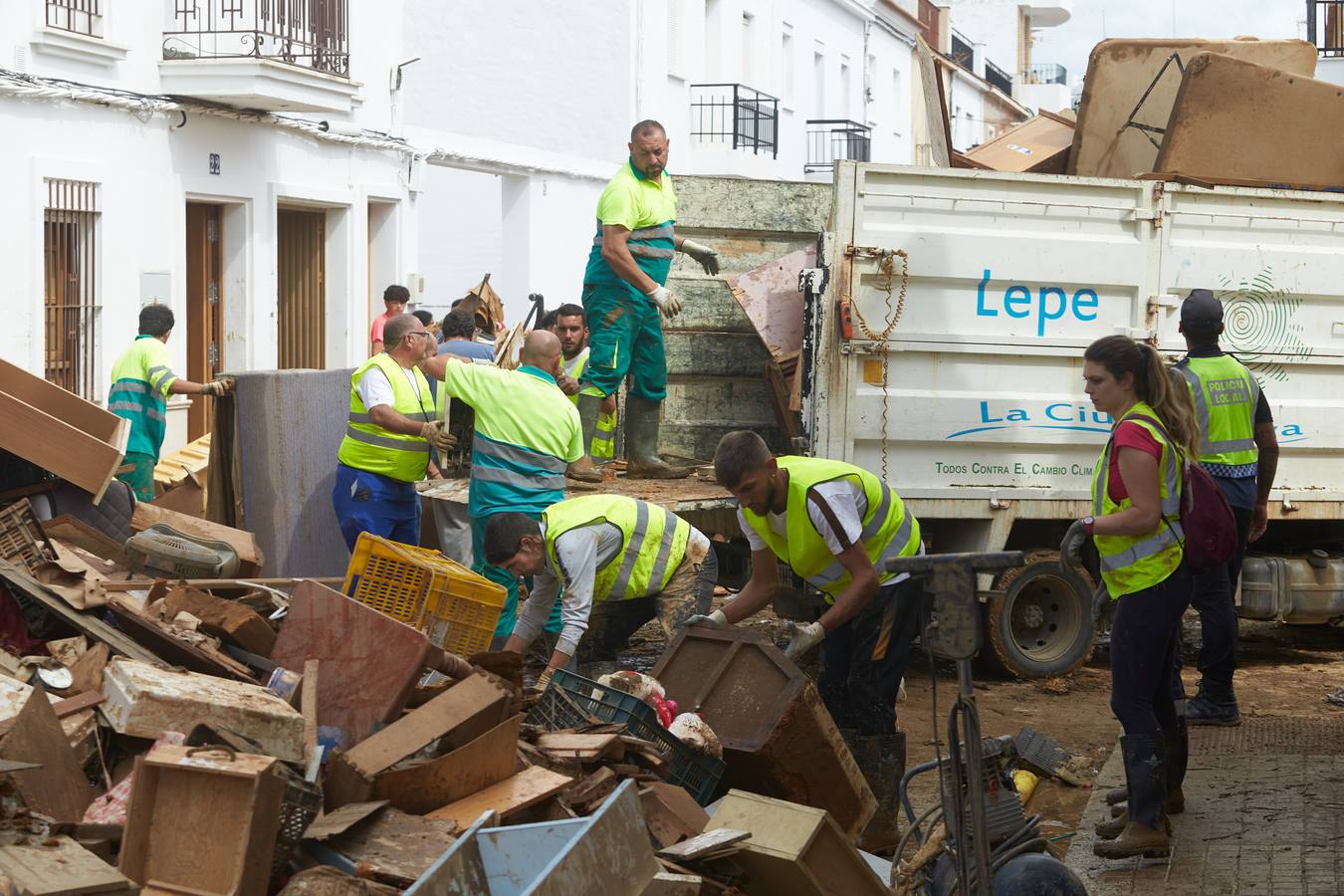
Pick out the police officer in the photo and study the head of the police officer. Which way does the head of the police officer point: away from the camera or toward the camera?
away from the camera

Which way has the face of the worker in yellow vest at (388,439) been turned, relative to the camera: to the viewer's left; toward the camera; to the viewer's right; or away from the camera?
to the viewer's right

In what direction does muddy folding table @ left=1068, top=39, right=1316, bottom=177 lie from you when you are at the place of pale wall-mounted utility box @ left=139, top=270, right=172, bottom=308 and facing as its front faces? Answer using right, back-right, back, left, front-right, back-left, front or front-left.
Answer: front-left

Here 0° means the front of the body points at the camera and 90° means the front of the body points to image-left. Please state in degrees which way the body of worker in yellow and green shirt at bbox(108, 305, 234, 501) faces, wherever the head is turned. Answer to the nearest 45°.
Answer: approximately 225°

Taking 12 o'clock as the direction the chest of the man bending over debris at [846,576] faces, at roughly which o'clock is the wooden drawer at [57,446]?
The wooden drawer is roughly at 2 o'clock from the man bending over debris.

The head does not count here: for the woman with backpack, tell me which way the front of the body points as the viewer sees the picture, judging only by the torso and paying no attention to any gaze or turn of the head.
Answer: to the viewer's left

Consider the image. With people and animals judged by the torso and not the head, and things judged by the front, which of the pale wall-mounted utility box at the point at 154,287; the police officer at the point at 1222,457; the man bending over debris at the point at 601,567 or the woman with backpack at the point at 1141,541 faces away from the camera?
the police officer

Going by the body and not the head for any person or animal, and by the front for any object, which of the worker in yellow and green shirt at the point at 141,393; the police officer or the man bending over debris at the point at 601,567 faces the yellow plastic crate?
the man bending over debris

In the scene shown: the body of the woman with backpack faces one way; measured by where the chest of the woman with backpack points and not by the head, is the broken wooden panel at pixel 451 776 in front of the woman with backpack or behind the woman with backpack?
in front
